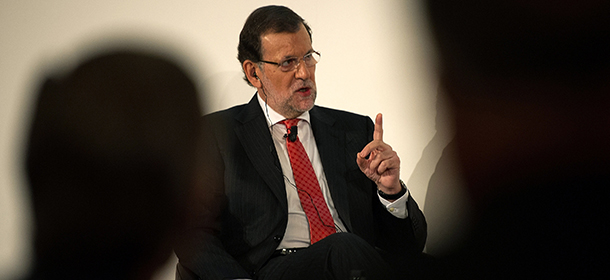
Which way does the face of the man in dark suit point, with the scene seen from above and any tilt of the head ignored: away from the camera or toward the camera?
toward the camera

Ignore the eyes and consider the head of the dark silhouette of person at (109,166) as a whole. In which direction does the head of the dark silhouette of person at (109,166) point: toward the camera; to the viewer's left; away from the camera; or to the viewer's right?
away from the camera

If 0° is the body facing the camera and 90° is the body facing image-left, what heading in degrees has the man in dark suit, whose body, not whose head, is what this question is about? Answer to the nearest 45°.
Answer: approximately 315°
